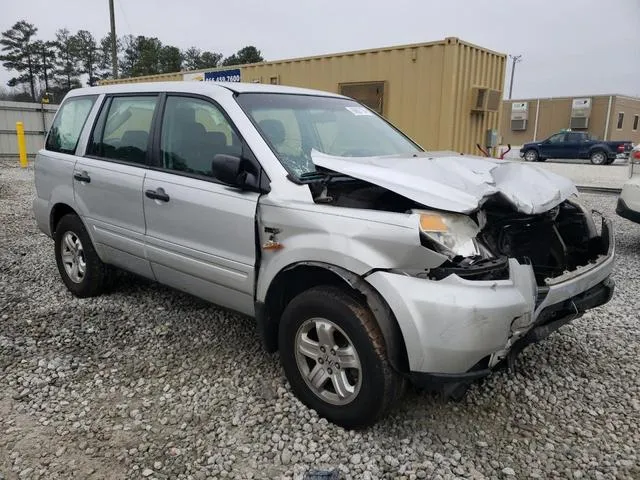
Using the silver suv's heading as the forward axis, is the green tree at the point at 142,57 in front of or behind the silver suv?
behind

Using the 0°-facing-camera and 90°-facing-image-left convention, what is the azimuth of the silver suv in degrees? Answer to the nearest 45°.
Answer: approximately 315°

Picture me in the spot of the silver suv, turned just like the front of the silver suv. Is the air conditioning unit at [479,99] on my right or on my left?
on my left

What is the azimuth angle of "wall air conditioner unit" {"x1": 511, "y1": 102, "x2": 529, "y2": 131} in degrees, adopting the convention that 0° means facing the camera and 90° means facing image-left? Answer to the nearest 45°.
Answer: approximately 0°

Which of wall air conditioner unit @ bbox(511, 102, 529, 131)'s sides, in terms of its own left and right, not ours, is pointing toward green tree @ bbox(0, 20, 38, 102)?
right

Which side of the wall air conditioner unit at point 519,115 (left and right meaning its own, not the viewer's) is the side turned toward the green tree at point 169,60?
right

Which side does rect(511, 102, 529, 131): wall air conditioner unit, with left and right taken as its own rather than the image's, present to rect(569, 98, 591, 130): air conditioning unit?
left

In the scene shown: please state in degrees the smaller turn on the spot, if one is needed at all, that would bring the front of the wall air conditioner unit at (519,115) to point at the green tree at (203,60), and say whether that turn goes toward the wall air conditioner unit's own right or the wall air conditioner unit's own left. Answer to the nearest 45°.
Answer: approximately 90° to the wall air conditioner unit's own right
